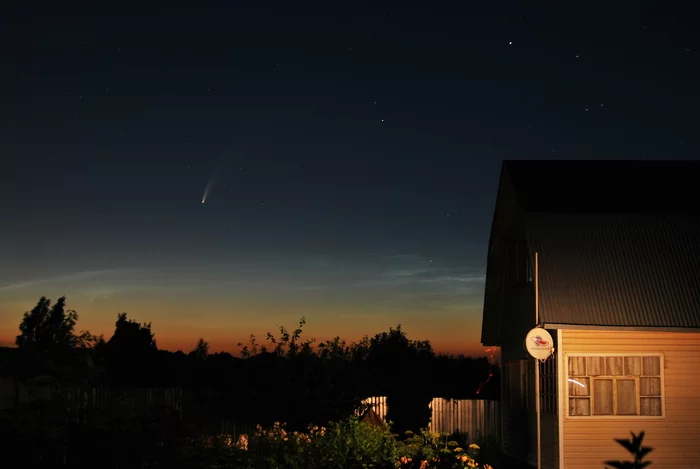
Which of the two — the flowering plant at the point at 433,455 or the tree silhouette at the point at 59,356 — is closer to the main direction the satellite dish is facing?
the flowering plant

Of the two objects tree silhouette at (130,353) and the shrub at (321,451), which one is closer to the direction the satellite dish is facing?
the shrub

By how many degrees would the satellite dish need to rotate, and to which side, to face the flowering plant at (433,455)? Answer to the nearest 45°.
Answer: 0° — it already faces it

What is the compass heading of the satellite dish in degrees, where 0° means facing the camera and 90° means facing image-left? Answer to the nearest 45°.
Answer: approximately 0°
